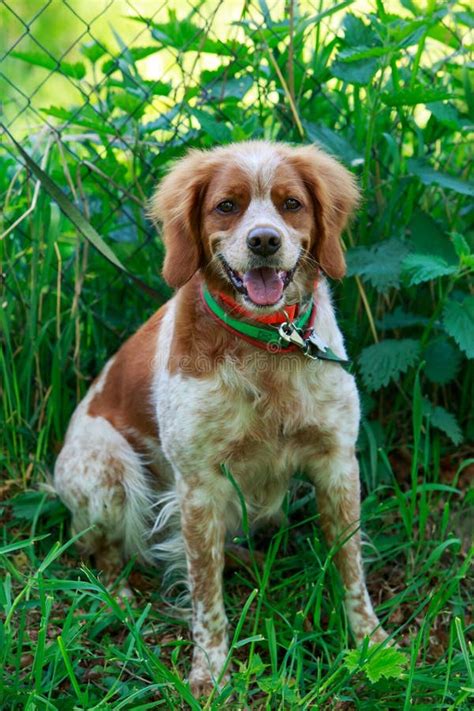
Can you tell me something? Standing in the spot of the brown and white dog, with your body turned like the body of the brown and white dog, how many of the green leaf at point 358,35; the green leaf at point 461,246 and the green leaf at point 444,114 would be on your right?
0

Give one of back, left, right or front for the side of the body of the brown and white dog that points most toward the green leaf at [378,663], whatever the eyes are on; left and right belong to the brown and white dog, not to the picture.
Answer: front

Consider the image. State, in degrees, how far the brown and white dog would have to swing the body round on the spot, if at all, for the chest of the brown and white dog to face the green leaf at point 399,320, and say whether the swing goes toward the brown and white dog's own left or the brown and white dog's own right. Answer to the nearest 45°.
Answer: approximately 90° to the brown and white dog's own left

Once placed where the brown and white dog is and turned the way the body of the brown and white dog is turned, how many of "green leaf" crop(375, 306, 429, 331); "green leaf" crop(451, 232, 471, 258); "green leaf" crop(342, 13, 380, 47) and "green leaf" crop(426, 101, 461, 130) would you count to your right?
0

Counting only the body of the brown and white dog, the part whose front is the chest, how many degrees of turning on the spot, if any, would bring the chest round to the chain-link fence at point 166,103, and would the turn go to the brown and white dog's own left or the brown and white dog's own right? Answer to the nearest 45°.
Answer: approximately 135° to the brown and white dog's own left

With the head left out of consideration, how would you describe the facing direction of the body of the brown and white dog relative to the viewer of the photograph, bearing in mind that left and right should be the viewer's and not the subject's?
facing the viewer and to the right of the viewer

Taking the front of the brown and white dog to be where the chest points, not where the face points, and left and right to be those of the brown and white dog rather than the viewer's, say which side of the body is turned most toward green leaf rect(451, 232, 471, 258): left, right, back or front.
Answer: left

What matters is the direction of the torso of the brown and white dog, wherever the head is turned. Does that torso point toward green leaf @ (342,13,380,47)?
no

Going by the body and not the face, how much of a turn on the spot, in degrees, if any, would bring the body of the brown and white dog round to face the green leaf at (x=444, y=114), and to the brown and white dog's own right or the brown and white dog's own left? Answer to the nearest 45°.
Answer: approximately 90° to the brown and white dog's own left
